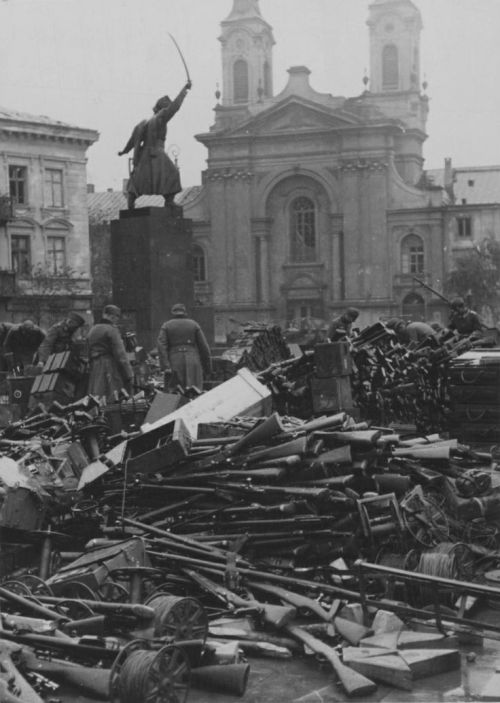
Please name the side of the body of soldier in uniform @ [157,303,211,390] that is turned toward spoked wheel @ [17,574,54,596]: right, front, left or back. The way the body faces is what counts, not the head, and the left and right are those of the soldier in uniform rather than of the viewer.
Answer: back

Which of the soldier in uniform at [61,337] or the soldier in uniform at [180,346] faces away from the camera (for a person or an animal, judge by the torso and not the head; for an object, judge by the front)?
the soldier in uniform at [180,346]

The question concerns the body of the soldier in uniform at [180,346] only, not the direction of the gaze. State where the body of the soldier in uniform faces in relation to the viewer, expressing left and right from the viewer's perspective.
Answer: facing away from the viewer

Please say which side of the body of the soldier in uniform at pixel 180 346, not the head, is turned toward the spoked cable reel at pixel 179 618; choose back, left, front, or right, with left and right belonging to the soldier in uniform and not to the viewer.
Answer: back

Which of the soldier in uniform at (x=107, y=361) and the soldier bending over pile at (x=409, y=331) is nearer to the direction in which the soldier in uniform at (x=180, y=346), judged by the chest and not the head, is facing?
the soldier bending over pile

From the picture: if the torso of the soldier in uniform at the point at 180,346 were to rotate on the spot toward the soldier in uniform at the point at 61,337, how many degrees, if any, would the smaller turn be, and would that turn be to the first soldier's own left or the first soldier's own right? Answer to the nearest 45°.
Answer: approximately 90° to the first soldier's own left
